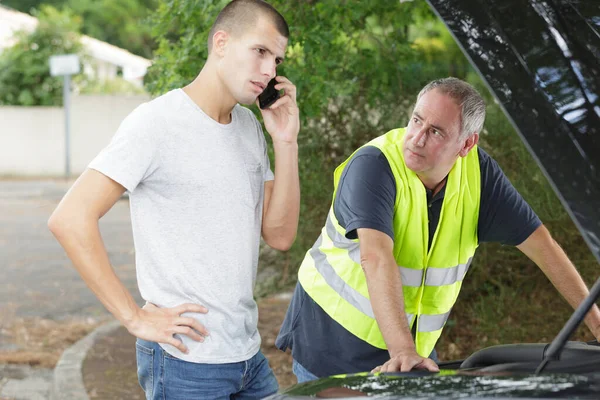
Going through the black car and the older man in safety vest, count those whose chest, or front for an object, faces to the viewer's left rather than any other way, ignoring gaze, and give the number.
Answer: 1

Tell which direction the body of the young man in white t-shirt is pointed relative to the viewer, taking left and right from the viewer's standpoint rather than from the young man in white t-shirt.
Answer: facing the viewer and to the right of the viewer

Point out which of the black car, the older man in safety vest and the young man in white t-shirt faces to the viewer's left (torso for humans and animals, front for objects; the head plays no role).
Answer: the black car

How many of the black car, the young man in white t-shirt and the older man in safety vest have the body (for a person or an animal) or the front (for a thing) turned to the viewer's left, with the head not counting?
1

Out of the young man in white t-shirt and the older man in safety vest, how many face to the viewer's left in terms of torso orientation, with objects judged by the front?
0

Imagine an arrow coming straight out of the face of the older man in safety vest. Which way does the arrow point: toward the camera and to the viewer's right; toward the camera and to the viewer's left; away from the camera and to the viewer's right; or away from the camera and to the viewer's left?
toward the camera and to the viewer's left

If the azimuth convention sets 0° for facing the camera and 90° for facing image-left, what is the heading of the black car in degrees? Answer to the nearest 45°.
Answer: approximately 90°
